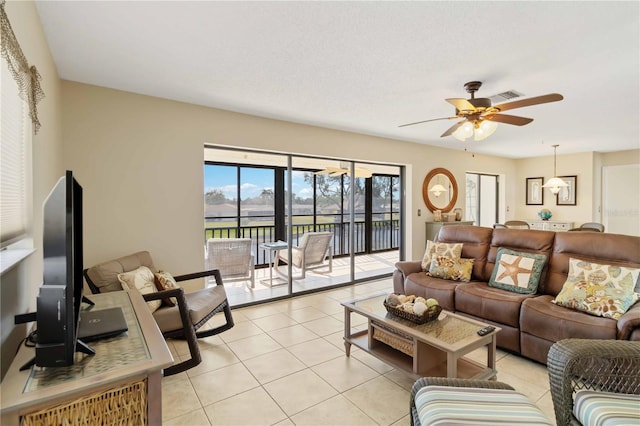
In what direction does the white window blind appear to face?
to the viewer's right

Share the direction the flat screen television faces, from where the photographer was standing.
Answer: facing to the right of the viewer

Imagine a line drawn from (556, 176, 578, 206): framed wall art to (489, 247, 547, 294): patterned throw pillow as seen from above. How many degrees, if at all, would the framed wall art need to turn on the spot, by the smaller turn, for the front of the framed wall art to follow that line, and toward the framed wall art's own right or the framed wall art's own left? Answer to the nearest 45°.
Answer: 0° — it already faces it

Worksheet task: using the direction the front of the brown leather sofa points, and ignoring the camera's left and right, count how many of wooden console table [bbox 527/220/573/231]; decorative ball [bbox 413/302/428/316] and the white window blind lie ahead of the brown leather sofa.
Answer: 2

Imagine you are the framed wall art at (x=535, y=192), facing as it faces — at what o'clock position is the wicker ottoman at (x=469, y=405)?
The wicker ottoman is roughly at 12 o'clock from the framed wall art.

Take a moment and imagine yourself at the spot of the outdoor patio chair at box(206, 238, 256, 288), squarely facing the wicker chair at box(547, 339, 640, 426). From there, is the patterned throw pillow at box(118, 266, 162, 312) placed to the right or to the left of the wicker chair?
right

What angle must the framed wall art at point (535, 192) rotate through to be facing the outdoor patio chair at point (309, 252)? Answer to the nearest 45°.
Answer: approximately 45° to its right

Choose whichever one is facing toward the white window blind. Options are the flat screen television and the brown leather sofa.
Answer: the brown leather sofa
